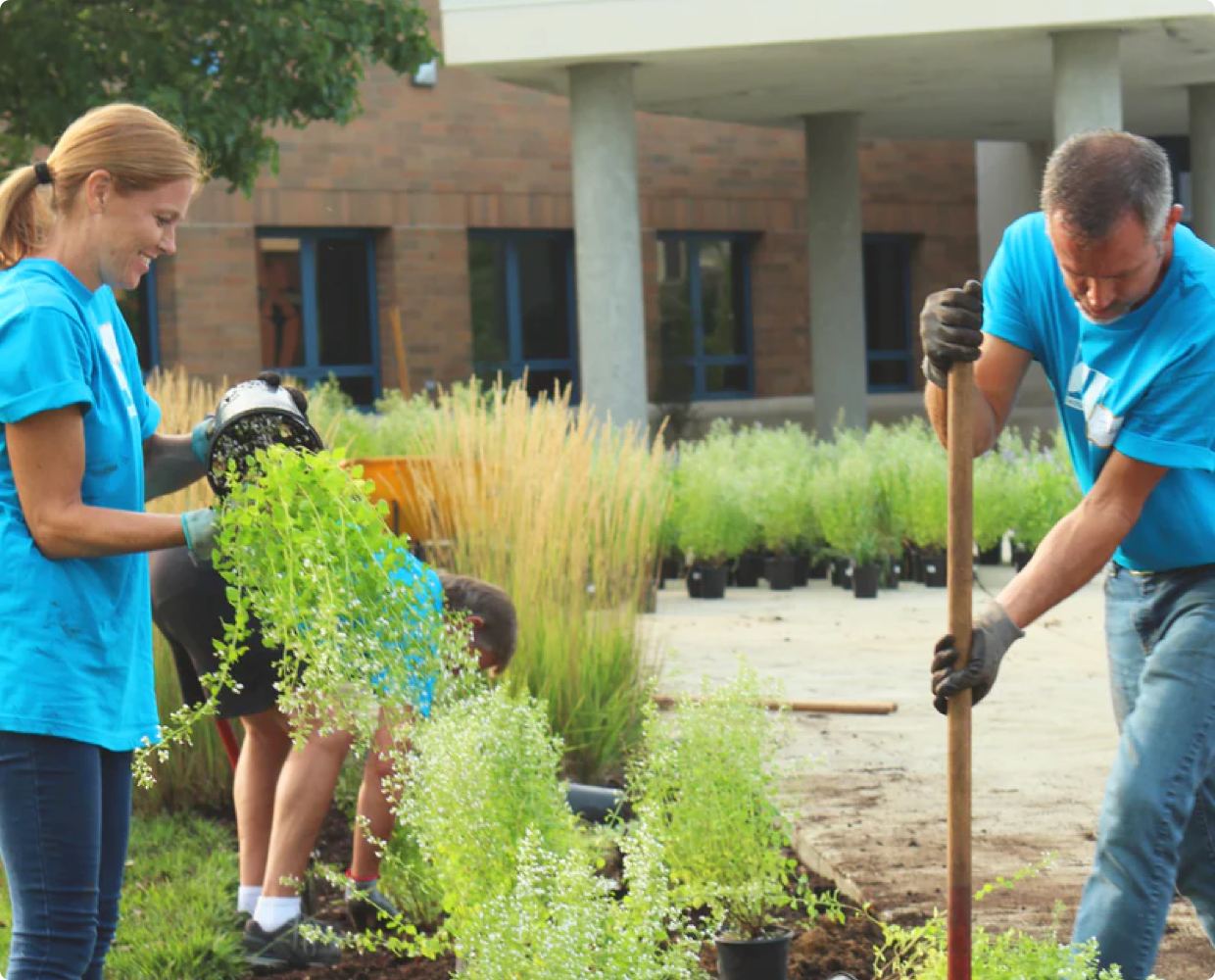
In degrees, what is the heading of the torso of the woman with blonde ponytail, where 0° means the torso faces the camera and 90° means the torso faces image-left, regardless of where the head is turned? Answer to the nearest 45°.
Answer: approximately 270°

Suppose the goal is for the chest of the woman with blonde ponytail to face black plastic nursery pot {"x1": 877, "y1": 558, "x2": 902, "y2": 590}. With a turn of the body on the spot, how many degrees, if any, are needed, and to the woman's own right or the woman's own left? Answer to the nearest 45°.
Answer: approximately 45° to the woman's own left

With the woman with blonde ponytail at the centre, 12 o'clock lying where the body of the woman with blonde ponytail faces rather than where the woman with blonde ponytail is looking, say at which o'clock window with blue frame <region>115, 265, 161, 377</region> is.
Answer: The window with blue frame is roughly at 9 o'clock from the woman with blonde ponytail.

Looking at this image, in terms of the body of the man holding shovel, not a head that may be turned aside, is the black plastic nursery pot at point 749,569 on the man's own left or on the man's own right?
on the man's own right

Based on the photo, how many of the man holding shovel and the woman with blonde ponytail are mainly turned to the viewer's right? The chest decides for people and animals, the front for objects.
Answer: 1

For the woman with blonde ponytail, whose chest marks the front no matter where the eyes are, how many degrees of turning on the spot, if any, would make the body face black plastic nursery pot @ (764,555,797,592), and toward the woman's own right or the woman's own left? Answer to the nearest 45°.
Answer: approximately 45° to the woman's own left

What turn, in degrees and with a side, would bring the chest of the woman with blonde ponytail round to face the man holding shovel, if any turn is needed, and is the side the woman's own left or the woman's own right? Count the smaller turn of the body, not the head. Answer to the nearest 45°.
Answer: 0° — they already face them

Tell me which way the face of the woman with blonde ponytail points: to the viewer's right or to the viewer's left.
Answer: to the viewer's right

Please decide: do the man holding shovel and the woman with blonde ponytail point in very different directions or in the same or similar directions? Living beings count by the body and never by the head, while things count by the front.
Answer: very different directions

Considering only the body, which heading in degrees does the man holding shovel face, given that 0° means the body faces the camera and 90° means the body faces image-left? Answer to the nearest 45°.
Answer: approximately 45°
